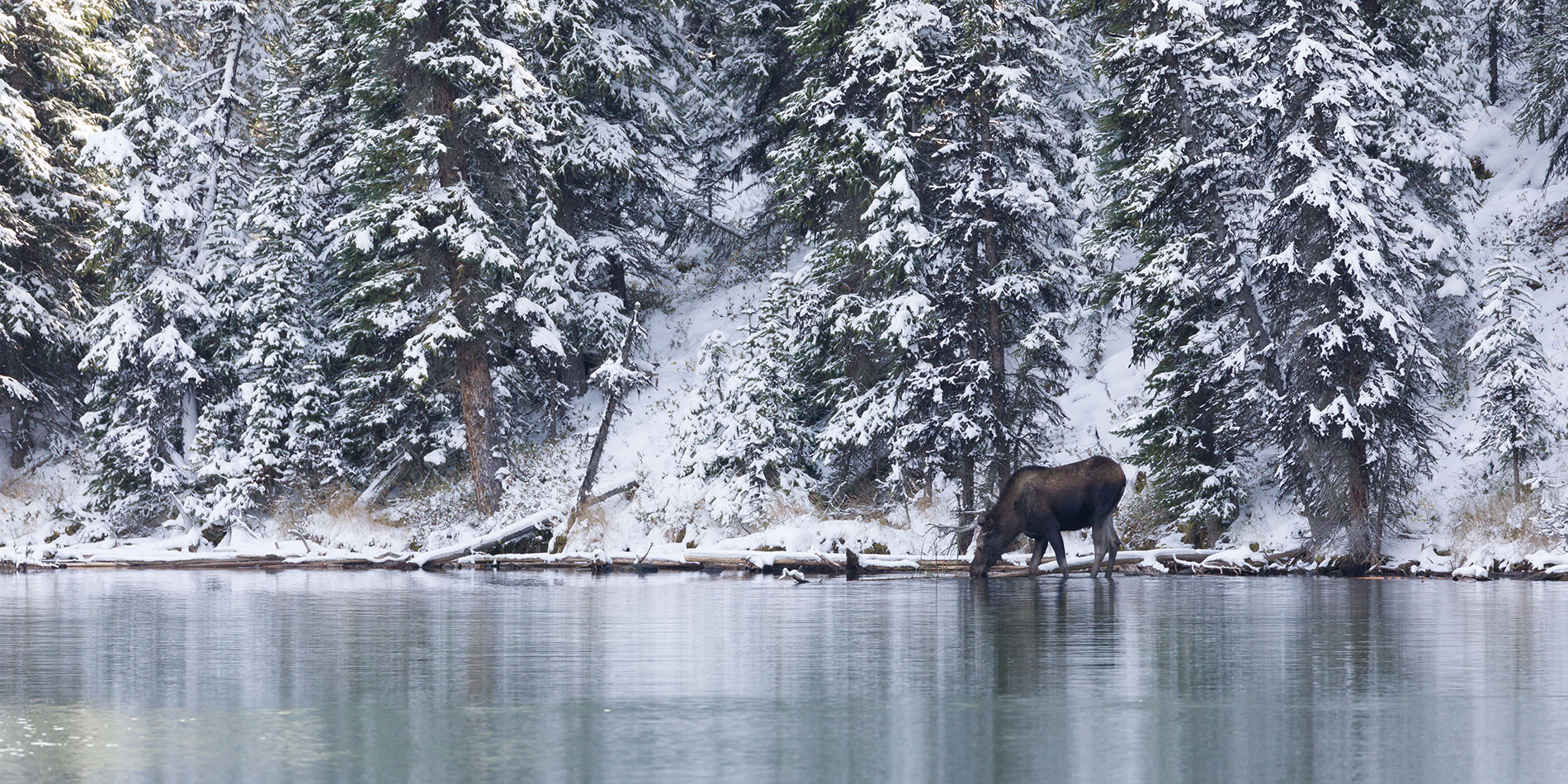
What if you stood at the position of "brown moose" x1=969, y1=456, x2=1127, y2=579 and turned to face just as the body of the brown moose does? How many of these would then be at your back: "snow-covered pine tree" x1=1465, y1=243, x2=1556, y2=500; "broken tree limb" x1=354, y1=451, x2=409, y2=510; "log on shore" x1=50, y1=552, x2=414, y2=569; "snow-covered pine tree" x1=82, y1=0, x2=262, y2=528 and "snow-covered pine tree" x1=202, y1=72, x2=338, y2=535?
1

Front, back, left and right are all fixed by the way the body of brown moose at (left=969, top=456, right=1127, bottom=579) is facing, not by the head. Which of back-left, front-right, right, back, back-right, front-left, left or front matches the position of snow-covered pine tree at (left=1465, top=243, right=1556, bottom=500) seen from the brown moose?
back

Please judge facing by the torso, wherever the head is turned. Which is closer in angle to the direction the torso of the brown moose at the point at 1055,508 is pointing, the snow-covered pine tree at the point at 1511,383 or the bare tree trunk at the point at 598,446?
the bare tree trunk

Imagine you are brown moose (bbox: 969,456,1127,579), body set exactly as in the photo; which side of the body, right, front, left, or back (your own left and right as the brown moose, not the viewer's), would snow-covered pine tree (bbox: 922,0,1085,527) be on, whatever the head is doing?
right

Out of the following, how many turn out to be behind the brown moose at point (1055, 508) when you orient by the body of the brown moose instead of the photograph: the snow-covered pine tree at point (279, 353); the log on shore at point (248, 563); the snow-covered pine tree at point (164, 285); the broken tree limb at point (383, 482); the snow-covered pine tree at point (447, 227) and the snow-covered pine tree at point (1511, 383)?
1

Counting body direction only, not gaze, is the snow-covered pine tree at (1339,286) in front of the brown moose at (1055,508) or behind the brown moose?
behind

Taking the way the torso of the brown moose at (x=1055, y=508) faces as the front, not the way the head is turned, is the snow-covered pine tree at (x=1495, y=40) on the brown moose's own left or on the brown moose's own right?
on the brown moose's own right

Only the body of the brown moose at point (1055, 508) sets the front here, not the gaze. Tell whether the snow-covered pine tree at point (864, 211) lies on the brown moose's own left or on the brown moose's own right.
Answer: on the brown moose's own right

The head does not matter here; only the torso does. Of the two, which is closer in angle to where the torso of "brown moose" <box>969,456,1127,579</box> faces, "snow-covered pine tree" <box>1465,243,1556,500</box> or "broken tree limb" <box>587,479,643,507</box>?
the broken tree limb

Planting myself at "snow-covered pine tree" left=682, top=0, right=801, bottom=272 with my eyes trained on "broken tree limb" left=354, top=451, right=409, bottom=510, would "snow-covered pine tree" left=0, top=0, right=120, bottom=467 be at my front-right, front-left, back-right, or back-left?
front-right

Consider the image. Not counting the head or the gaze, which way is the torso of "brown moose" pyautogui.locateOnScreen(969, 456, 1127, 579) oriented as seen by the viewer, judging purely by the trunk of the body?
to the viewer's left
